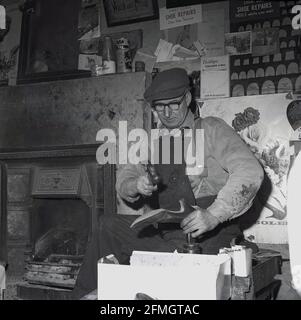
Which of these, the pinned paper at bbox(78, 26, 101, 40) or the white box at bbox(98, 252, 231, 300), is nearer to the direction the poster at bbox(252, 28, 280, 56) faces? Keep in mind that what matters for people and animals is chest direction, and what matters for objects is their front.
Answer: the white box

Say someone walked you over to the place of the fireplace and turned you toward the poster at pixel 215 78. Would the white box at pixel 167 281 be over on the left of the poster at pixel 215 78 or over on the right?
right

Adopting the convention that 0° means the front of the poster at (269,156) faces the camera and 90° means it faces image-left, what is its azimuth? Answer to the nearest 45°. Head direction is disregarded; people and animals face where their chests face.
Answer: approximately 0°

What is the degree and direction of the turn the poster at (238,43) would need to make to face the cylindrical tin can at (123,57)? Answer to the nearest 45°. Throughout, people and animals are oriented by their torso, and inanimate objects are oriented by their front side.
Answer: approximately 90° to its right

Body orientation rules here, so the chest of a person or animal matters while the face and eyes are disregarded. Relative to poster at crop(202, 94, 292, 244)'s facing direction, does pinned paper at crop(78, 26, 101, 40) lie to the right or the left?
on its right

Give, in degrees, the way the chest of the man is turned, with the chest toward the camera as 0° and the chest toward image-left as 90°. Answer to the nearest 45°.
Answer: approximately 45°

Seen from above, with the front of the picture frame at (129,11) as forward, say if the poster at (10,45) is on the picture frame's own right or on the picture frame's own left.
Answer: on the picture frame's own right
